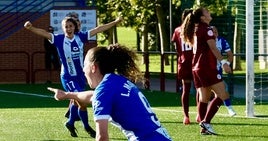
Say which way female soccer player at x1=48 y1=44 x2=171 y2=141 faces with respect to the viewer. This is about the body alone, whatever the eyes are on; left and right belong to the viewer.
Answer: facing away from the viewer and to the left of the viewer

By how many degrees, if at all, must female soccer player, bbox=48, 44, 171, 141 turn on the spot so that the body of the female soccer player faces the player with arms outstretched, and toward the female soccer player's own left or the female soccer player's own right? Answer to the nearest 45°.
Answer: approximately 45° to the female soccer player's own right

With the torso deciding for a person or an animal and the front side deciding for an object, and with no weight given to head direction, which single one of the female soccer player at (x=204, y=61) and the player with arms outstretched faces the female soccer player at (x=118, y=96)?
the player with arms outstretched

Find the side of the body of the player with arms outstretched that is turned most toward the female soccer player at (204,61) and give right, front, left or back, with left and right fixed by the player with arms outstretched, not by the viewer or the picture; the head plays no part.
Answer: left

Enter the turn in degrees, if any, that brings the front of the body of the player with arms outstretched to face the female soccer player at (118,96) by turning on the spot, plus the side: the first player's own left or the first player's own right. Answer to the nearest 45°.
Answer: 0° — they already face them

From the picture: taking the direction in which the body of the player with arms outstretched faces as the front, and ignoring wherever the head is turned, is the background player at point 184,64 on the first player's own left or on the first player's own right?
on the first player's own left

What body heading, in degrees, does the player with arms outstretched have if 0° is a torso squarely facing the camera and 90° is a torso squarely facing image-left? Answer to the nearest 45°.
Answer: approximately 0°
